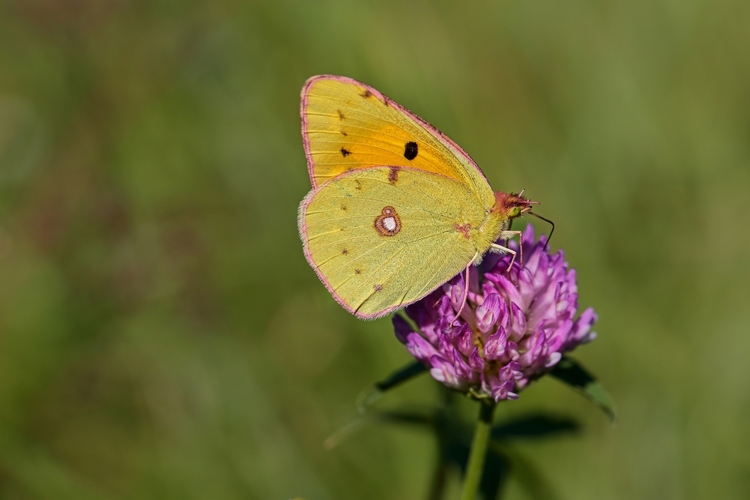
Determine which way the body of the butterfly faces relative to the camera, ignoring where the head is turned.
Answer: to the viewer's right
